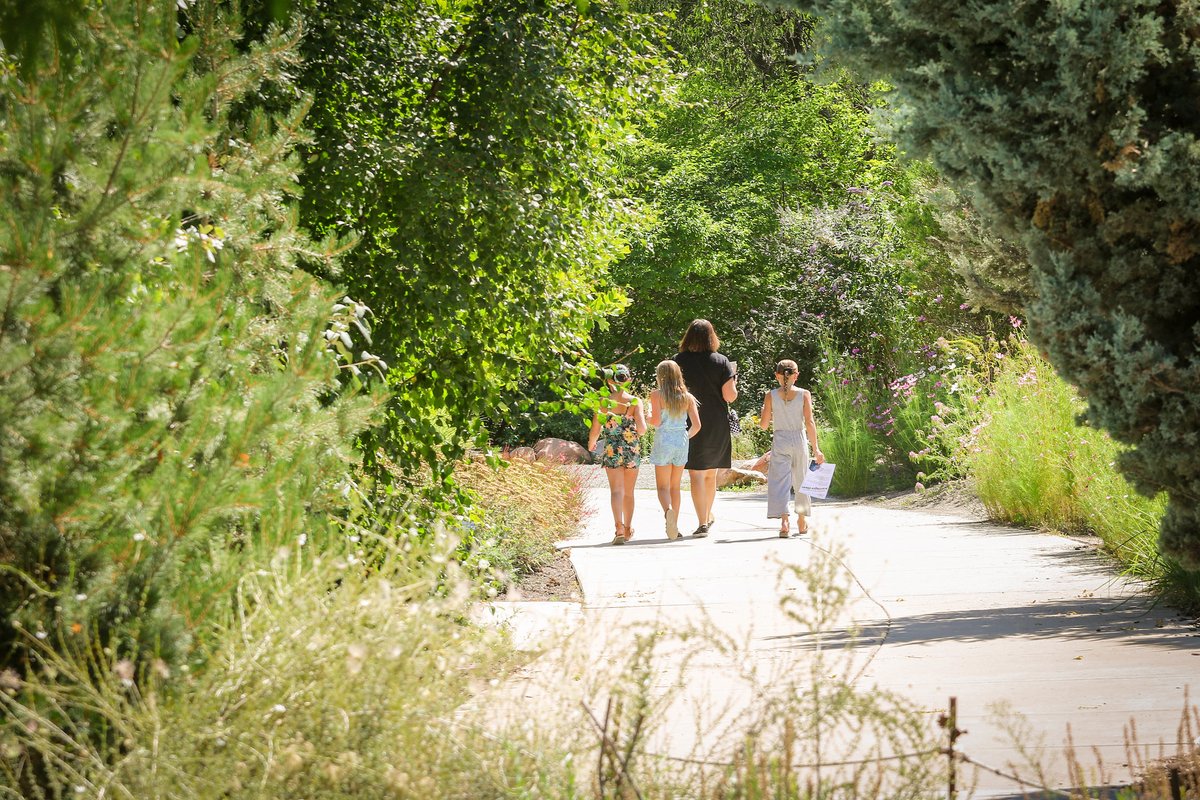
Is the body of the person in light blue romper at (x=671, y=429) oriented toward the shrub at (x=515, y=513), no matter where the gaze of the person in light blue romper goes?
no

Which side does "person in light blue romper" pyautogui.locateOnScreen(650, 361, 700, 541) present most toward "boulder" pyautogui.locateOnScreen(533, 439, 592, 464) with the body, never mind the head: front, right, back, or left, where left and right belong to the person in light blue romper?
front

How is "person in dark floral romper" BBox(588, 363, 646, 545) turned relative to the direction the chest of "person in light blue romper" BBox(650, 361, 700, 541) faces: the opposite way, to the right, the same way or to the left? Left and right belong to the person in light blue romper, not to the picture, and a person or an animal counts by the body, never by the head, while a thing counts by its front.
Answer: the same way

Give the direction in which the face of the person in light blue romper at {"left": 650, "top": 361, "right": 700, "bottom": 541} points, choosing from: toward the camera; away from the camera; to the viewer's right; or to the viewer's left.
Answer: away from the camera

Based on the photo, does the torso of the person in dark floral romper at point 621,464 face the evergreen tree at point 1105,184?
no

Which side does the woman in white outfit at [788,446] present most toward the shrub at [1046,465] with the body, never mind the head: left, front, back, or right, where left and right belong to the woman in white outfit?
right

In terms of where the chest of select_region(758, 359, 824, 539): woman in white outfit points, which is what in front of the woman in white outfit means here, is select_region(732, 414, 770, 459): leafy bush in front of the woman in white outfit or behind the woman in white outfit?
in front

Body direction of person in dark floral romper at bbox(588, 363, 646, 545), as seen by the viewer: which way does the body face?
away from the camera

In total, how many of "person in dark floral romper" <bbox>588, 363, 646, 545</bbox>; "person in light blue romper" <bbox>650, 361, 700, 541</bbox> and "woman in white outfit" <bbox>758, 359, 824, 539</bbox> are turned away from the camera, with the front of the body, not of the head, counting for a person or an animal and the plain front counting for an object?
3

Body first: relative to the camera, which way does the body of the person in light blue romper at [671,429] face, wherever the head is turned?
away from the camera

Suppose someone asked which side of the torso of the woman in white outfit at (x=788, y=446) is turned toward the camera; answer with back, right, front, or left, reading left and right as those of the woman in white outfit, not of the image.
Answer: back

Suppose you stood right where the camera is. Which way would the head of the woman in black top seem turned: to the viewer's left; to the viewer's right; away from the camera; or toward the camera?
away from the camera

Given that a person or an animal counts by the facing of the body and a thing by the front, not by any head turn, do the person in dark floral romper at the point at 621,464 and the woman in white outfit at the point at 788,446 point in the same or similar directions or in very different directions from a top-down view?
same or similar directions

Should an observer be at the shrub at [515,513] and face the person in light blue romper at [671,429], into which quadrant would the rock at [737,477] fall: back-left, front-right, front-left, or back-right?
front-left

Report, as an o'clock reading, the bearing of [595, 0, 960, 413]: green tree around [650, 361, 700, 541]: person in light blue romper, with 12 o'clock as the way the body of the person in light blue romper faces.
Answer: The green tree is roughly at 12 o'clock from the person in light blue romper.
